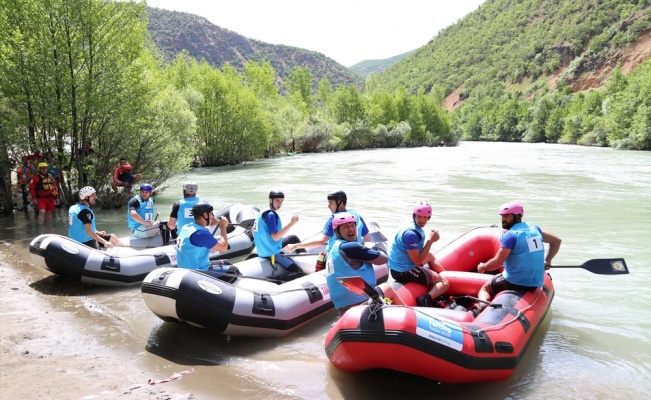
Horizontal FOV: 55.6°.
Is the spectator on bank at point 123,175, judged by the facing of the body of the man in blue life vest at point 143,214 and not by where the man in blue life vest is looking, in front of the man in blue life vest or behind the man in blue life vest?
behind

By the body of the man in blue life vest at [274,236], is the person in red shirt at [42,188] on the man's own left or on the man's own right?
on the man's own left

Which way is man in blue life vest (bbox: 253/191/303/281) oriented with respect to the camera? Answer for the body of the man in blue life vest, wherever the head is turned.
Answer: to the viewer's right

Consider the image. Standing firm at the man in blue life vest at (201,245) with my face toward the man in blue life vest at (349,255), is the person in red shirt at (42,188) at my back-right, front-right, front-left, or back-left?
back-left

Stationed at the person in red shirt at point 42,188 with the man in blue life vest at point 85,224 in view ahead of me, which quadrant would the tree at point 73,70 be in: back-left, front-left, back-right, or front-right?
back-left

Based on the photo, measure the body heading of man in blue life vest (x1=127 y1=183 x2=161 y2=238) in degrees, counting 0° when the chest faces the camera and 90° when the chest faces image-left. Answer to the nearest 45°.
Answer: approximately 315°

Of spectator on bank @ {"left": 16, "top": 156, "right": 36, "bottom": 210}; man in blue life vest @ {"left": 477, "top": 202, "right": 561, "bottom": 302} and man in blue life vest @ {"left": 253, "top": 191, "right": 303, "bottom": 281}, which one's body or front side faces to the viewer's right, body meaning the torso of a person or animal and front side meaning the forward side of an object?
man in blue life vest @ {"left": 253, "top": 191, "right": 303, "bottom": 281}

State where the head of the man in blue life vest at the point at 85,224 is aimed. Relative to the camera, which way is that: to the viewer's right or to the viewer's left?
to the viewer's right

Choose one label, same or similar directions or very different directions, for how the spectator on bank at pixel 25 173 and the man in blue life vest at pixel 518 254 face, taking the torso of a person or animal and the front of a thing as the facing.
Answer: very different directions
